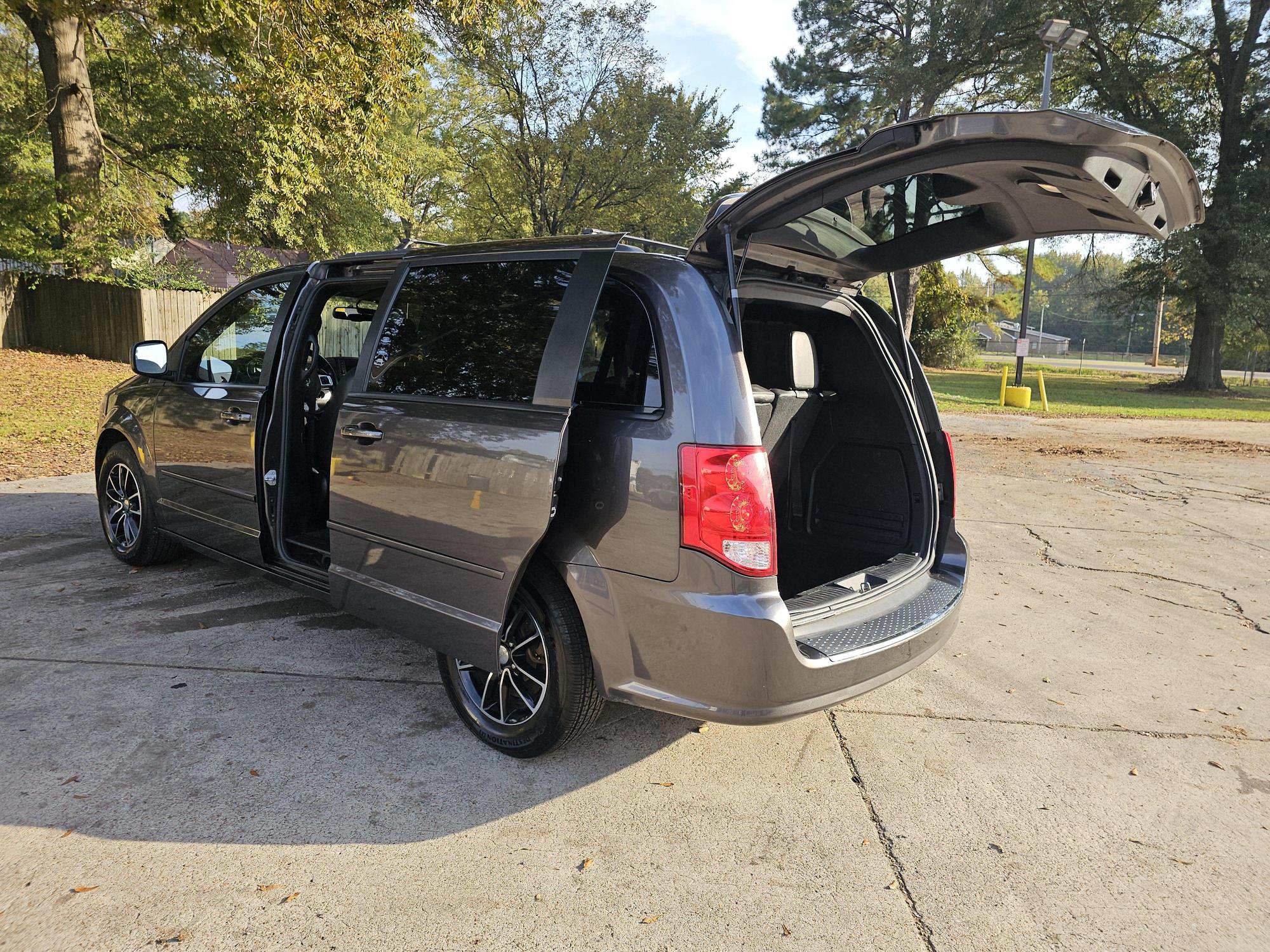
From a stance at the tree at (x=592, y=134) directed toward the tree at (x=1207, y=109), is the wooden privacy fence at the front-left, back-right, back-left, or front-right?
back-right

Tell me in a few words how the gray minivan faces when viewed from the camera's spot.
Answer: facing away from the viewer and to the left of the viewer

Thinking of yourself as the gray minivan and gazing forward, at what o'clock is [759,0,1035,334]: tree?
The tree is roughly at 2 o'clock from the gray minivan.

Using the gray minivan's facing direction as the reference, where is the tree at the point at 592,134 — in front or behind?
in front

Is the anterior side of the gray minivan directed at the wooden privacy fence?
yes

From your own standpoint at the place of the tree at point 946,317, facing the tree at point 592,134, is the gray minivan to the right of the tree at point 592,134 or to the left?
left

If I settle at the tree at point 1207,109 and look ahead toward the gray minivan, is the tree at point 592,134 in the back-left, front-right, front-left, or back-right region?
front-right

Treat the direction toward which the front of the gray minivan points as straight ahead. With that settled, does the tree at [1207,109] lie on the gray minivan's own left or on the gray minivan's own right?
on the gray minivan's own right

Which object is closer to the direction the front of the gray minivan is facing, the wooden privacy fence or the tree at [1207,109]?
the wooden privacy fence

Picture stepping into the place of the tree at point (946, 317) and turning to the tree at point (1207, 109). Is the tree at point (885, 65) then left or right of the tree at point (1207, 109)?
right

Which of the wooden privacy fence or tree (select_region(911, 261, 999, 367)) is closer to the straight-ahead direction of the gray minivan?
the wooden privacy fence

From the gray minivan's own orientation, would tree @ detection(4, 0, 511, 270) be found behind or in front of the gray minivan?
in front
